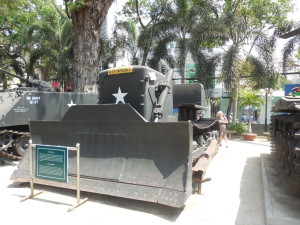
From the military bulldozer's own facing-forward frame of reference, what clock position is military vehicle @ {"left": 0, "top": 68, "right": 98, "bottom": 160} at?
The military vehicle is roughly at 3 o'clock from the military bulldozer.

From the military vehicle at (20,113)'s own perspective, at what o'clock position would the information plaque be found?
The information plaque is roughly at 10 o'clock from the military vehicle.

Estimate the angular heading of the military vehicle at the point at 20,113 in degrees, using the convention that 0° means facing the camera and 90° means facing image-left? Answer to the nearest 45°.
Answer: approximately 45°

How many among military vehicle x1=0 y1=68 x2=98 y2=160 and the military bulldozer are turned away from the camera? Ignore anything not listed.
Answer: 0
